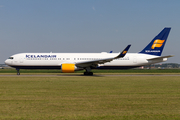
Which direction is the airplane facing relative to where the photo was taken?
to the viewer's left
